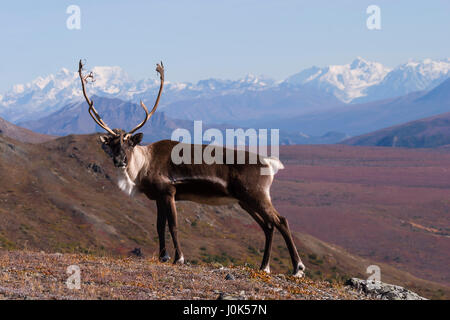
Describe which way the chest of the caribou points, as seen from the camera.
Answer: to the viewer's left

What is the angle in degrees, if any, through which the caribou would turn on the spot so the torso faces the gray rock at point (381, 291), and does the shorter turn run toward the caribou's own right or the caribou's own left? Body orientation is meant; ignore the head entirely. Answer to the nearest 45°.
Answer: approximately 180°
